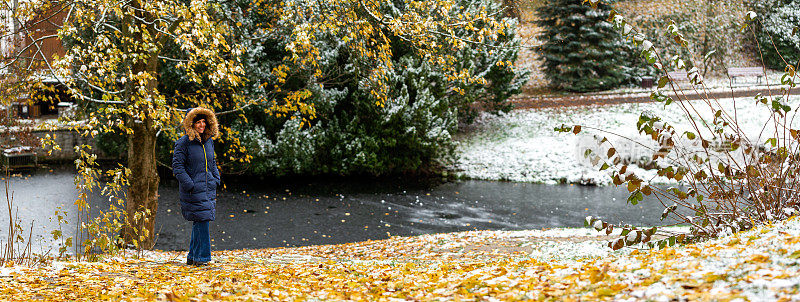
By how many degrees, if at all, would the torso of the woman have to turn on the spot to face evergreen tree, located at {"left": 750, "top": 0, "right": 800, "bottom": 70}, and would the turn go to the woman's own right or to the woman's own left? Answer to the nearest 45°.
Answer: approximately 90° to the woman's own left

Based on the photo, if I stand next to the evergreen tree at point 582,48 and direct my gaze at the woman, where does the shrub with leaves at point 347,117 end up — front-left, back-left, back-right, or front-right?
front-right

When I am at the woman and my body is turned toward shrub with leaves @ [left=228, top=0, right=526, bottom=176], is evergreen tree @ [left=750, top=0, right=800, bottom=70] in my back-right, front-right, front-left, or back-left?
front-right

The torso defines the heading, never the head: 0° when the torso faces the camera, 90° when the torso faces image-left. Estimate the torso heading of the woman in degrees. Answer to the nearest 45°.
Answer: approximately 315°

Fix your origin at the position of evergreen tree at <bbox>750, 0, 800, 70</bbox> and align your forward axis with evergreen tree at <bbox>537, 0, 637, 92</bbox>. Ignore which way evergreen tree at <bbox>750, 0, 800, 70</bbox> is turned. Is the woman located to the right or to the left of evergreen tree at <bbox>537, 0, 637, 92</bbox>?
left

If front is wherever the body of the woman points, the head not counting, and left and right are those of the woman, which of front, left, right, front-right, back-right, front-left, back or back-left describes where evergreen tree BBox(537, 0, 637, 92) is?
left

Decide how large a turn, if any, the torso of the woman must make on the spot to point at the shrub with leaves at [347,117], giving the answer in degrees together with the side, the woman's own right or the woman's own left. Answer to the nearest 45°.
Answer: approximately 135° to the woman's own left

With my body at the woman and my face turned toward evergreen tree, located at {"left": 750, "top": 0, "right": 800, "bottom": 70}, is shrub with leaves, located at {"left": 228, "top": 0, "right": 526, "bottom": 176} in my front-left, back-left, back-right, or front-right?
front-left

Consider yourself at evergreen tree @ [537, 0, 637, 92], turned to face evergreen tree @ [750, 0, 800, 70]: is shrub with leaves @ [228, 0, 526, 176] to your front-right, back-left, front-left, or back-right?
back-right
